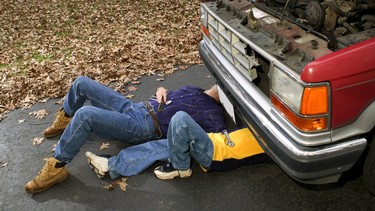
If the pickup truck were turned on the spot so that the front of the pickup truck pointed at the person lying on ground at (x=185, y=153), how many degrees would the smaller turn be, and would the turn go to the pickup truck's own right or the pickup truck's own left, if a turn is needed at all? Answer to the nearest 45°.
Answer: approximately 45° to the pickup truck's own right

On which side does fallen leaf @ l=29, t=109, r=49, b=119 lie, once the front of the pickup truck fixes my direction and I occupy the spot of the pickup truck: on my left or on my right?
on my right

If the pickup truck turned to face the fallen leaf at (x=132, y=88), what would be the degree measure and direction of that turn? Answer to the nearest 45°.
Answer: approximately 90° to its right

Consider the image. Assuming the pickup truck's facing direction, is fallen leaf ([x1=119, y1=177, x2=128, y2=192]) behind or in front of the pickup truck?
in front

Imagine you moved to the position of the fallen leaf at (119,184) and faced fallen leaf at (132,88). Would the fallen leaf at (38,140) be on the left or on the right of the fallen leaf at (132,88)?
left

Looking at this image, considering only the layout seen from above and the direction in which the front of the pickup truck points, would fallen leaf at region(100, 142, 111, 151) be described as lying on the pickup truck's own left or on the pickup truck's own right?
on the pickup truck's own right

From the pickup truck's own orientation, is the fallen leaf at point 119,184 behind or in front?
in front

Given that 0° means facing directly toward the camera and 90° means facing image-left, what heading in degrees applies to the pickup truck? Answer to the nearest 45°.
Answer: approximately 45°

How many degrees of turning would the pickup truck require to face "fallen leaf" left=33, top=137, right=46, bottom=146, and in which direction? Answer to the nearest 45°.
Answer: approximately 45° to its right
